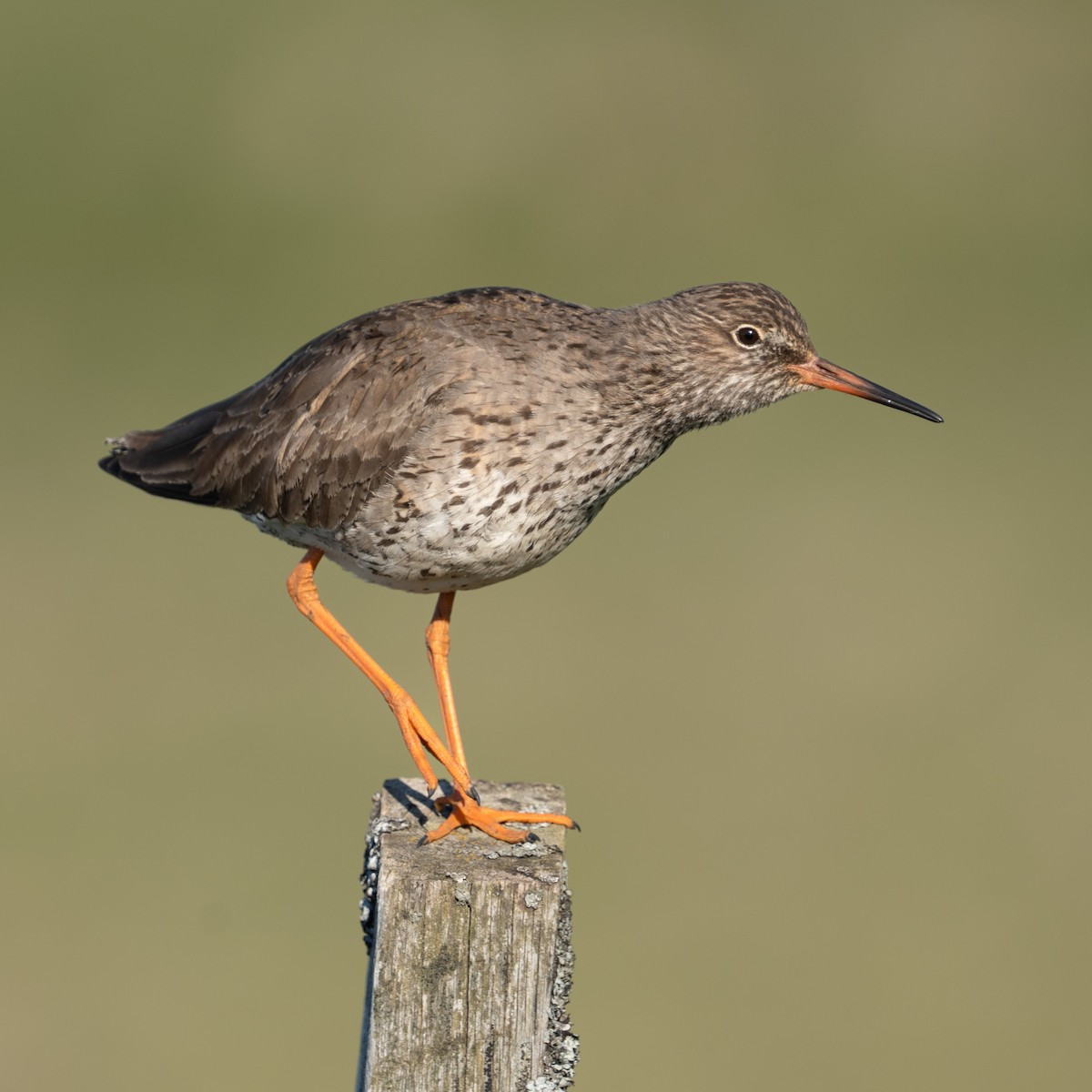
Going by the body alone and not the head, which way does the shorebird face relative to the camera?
to the viewer's right
